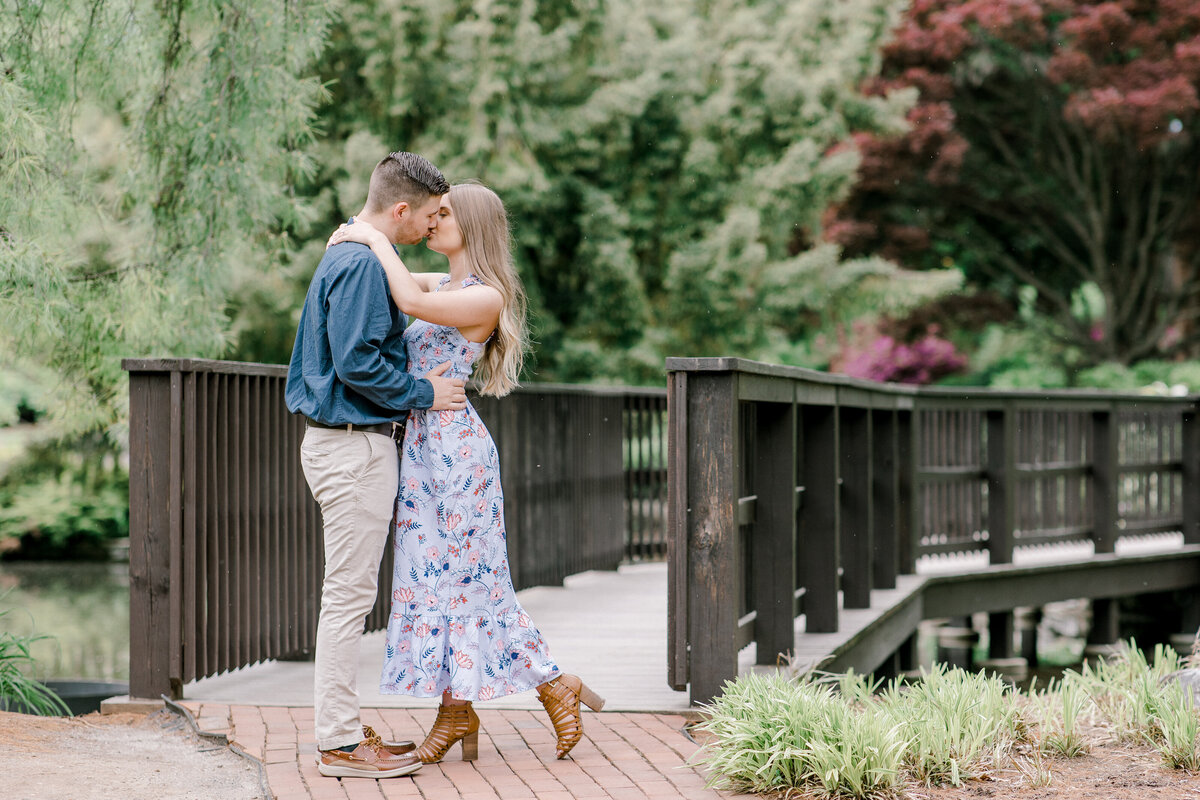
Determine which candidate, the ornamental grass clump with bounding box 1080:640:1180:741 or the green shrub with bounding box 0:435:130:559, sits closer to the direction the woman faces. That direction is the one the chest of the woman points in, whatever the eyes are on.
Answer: the green shrub

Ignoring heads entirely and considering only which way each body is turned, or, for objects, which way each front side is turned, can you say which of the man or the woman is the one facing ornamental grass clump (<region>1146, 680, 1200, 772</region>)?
the man

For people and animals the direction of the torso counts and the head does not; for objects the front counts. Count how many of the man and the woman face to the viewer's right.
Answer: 1

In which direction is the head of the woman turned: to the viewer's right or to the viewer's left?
to the viewer's left

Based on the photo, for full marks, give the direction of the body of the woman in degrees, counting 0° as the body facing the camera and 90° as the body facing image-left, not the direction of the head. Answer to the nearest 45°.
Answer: approximately 90°

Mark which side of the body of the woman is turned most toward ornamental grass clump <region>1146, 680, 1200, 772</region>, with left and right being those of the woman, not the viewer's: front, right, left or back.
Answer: back

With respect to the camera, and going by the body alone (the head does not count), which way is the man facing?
to the viewer's right

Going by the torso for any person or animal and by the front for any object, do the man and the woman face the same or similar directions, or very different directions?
very different directions

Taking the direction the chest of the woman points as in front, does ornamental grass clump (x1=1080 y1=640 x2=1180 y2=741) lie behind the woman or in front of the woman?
behind

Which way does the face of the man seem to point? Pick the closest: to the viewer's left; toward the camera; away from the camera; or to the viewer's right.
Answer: to the viewer's right
